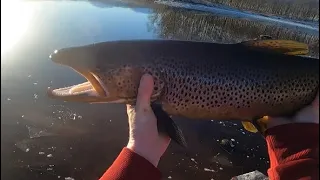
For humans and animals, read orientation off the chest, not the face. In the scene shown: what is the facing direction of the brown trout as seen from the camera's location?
facing to the left of the viewer
